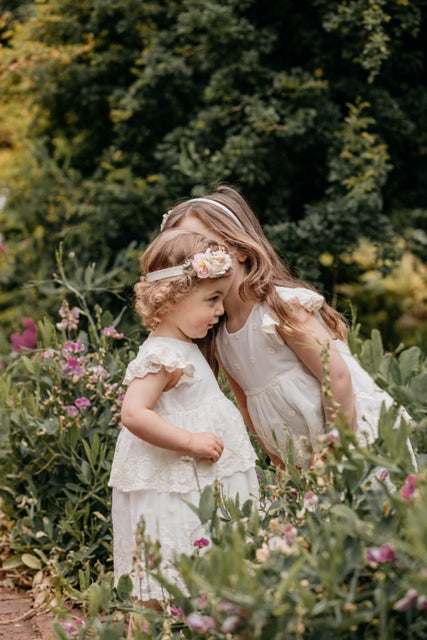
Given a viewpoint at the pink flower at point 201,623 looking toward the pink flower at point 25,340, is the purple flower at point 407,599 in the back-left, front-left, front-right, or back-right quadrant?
back-right

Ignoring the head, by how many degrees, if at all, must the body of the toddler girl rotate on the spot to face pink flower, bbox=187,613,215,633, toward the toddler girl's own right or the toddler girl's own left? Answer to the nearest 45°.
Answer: approximately 90° to the toddler girl's own right

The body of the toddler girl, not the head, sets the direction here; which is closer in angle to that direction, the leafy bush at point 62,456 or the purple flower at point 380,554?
the purple flower

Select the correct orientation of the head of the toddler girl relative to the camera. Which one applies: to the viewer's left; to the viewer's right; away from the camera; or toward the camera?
to the viewer's right

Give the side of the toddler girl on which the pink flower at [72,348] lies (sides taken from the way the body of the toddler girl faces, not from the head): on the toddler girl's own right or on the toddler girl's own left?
on the toddler girl's own left

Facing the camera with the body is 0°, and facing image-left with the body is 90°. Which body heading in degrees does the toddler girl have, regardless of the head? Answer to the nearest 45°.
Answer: approximately 270°

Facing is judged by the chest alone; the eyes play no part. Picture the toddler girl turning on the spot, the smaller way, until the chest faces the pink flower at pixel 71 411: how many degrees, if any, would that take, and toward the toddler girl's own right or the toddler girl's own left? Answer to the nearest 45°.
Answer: approximately 135° to the toddler girl's own left
